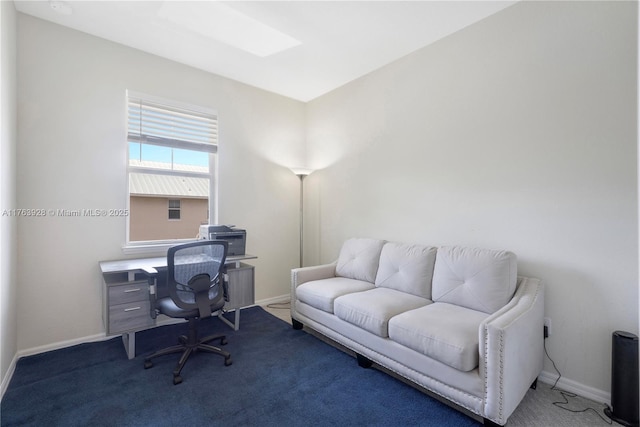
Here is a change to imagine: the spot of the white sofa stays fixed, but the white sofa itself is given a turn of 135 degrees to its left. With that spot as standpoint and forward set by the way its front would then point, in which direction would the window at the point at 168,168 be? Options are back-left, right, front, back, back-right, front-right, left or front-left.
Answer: back

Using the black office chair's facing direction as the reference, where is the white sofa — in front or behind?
behind

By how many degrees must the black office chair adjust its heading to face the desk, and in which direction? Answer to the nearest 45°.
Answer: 0° — it already faces it

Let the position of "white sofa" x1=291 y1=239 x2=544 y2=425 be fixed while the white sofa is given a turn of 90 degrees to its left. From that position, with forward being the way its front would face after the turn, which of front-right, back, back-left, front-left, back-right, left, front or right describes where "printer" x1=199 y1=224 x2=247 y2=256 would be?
back-right

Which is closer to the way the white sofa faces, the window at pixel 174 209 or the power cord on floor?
the window

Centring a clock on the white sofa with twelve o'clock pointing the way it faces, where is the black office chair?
The black office chair is roughly at 1 o'clock from the white sofa.

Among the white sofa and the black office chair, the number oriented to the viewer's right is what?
0

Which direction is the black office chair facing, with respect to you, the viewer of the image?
facing away from the viewer and to the left of the viewer

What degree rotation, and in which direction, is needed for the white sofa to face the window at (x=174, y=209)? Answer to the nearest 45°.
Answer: approximately 45° to its right

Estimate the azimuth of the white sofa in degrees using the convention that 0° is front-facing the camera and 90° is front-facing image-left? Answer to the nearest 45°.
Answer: approximately 45°

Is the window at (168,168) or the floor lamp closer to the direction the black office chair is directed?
the window

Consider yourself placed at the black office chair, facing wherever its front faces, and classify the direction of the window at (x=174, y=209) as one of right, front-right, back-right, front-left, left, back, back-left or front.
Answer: front-right

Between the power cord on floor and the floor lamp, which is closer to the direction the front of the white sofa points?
the floor lamp

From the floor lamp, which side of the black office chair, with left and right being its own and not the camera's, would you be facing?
right
